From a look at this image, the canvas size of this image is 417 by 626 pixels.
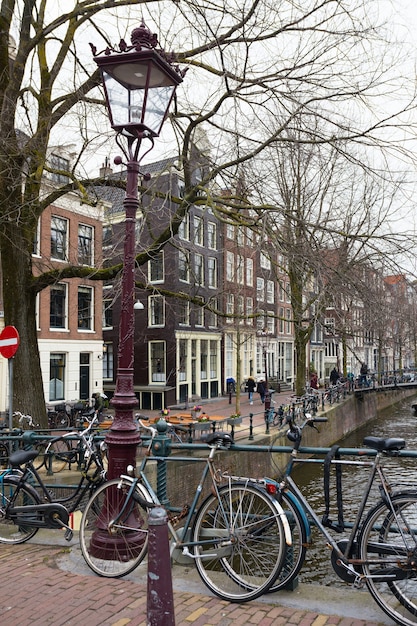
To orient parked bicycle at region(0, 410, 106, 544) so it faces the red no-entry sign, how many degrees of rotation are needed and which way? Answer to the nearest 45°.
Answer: approximately 90° to its left

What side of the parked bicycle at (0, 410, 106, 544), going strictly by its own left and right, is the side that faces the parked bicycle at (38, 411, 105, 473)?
left

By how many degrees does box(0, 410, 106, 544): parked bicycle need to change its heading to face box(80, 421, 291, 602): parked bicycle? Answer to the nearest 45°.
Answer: approximately 45° to its right

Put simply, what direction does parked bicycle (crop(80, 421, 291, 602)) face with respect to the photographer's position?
facing away from the viewer and to the left of the viewer

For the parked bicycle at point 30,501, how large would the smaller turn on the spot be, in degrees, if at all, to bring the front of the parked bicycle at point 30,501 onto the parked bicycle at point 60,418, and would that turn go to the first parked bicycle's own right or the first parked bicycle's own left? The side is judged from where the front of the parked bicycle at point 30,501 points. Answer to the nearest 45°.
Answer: approximately 90° to the first parked bicycle's own left

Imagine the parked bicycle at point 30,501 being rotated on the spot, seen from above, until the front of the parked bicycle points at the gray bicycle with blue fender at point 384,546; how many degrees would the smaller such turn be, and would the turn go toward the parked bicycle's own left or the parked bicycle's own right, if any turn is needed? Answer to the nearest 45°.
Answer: approximately 45° to the parked bicycle's own right

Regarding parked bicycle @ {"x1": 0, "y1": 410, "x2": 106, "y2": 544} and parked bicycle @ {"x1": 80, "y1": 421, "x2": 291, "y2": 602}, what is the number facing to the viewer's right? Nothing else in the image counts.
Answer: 1

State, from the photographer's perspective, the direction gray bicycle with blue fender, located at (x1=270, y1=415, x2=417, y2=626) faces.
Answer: facing away from the viewer and to the left of the viewer

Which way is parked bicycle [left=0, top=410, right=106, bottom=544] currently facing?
to the viewer's right
